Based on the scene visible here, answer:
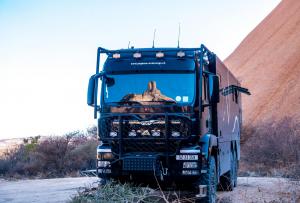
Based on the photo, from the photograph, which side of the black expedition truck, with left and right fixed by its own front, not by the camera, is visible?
front
